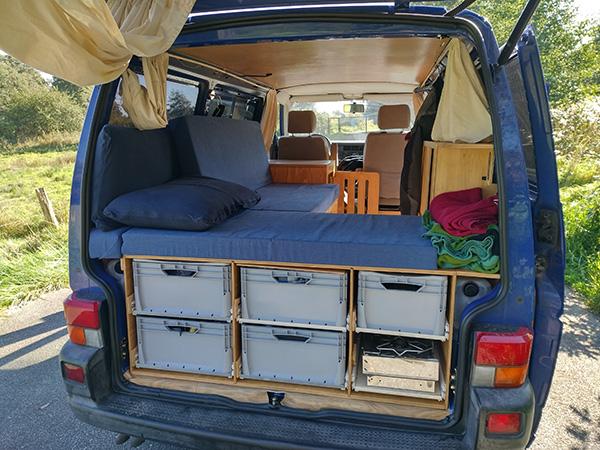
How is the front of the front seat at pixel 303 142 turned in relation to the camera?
facing away from the viewer

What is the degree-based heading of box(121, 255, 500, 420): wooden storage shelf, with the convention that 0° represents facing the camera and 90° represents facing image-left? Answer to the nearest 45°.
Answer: approximately 0°

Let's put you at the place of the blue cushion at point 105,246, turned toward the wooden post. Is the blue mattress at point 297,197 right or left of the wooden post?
right

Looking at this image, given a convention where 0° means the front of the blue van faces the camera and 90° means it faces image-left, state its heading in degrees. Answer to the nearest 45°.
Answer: approximately 180°

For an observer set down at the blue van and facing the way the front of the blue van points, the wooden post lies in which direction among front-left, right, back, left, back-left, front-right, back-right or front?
front-left

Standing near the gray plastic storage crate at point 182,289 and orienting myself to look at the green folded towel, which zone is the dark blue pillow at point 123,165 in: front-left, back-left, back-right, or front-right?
back-left

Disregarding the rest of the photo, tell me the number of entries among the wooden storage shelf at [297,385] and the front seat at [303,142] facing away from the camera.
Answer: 1

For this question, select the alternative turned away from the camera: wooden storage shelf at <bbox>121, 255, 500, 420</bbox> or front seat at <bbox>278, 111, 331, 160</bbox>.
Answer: the front seat

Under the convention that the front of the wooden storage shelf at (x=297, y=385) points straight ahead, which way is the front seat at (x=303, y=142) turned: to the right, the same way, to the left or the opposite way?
the opposite way

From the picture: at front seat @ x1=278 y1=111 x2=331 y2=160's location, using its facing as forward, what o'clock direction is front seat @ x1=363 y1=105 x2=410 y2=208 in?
front seat @ x1=363 y1=105 x2=410 y2=208 is roughly at 4 o'clock from front seat @ x1=278 y1=111 x2=331 y2=160.
